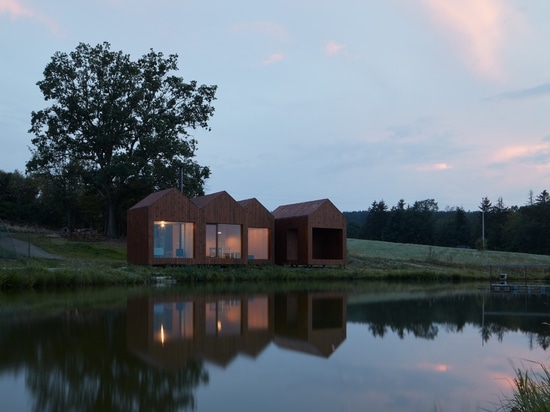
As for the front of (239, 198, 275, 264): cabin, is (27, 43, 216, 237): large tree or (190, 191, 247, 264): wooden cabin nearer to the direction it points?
the wooden cabin

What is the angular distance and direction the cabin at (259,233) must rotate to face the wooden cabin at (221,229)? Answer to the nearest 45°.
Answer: approximately 45° to its right

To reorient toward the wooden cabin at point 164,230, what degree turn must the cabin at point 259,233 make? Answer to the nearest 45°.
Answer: approximately 45° to its right

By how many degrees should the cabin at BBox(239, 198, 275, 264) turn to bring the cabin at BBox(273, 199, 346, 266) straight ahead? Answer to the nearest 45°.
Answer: approximately 135° to its left

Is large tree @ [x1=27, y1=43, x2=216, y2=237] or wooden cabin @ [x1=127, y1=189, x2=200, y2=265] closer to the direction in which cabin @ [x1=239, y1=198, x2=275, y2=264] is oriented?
the wooden cabin

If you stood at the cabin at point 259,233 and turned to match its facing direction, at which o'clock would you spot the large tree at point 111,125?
The large tree is roughly at 4 o'clock from the cabin.

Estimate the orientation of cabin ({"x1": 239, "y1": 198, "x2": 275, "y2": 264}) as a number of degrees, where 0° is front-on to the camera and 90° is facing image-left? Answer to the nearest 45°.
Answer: approximately 0°
